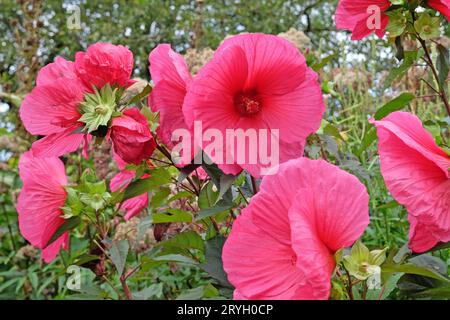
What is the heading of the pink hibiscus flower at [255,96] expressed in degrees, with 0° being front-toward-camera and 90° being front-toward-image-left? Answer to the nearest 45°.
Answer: approximately 0°
